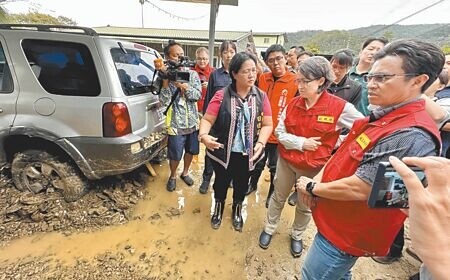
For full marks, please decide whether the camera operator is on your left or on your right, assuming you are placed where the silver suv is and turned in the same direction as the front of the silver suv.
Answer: on your right

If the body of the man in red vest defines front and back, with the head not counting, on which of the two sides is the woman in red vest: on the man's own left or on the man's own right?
on the man's own right

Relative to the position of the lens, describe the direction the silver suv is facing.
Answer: facing away from the viewer and to the left of the viewer

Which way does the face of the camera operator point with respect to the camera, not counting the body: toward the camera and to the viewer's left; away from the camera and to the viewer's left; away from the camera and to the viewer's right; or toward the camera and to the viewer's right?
toward the camera and to the viewer's right

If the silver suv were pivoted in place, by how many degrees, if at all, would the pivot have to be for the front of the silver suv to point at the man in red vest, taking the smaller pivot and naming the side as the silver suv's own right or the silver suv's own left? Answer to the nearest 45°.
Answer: approximately 180°

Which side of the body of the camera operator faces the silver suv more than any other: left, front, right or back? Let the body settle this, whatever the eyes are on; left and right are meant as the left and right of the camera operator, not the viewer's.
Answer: right

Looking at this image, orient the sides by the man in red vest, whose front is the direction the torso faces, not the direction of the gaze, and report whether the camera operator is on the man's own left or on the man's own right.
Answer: on the man's own right

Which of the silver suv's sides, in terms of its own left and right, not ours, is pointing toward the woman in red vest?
back

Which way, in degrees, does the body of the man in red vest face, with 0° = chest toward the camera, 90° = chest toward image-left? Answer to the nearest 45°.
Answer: approximately 45°

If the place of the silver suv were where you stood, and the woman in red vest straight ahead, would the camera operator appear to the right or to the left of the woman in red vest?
left
